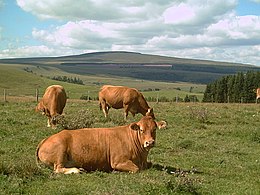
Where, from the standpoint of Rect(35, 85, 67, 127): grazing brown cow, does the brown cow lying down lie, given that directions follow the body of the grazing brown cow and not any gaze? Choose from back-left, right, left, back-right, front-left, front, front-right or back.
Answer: back-left

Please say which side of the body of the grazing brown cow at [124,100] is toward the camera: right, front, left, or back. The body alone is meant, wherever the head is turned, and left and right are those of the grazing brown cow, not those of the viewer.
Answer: right

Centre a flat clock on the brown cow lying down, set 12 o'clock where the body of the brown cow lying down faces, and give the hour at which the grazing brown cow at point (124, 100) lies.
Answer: The grazing brown cow is roughly at 9 o'clock from the brown cow lying down.

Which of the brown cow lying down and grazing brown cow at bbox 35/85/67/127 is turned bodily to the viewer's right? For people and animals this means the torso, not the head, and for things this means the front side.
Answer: the brown cow lying down

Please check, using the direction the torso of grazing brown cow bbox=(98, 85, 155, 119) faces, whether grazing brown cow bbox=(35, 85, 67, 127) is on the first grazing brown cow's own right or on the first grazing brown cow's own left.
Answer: on the first grazing brown cow's own right

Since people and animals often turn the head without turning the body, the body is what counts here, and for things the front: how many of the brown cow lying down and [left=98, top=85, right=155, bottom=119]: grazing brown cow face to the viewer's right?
2

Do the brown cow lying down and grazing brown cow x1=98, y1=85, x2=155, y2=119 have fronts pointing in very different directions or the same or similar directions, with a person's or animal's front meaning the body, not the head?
same or similar directions

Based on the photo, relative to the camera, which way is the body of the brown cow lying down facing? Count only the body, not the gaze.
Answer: to the viewer's right

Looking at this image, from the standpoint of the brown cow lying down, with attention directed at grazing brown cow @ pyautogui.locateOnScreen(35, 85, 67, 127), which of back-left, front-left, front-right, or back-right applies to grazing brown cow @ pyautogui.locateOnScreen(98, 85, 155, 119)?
front-right

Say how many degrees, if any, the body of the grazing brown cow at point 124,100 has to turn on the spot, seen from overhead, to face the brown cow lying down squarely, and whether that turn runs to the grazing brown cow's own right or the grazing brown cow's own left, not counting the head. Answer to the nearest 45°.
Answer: approximately 90° to the grazing brown cow's own right

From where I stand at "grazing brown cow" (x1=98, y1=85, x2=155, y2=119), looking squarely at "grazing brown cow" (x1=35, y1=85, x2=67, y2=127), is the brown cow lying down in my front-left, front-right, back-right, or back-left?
front-left

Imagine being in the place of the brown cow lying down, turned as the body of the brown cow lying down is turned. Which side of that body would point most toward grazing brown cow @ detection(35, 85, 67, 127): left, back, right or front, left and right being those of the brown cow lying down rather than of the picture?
left
